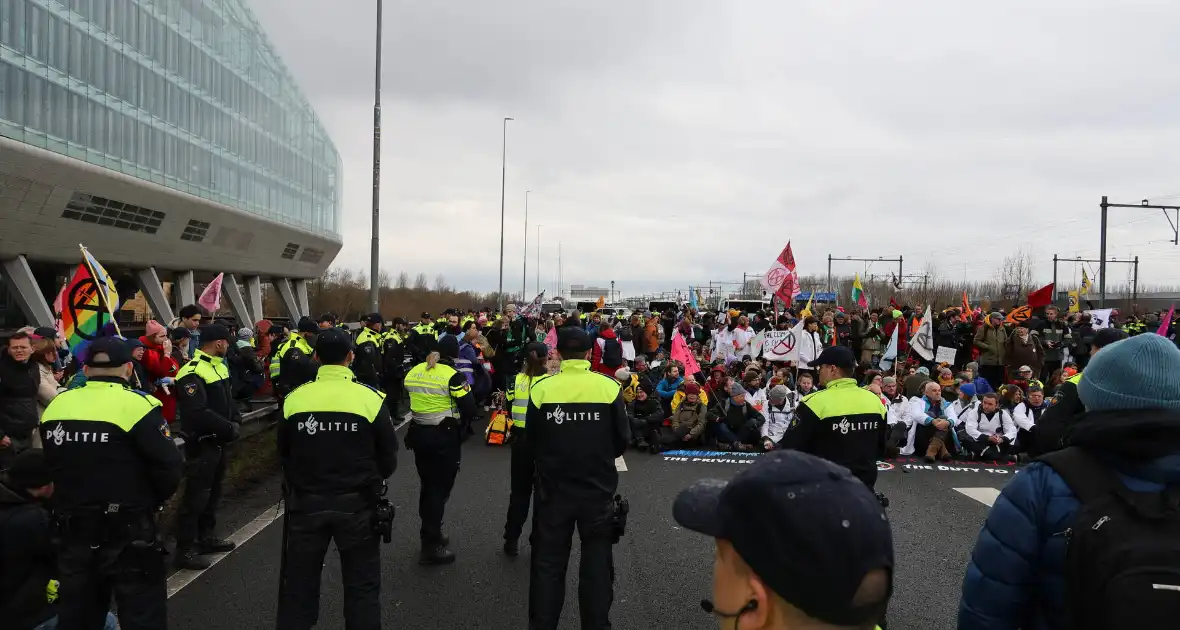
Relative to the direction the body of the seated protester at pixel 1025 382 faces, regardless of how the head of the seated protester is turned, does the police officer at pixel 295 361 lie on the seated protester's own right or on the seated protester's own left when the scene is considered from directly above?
on the seated protester's own right

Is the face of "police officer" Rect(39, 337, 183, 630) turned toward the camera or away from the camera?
away from the camera

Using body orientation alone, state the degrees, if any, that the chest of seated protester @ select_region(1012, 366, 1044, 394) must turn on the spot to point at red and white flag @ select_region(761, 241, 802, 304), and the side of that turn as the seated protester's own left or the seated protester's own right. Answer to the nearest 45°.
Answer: approximately 135° to the seated protester's own right

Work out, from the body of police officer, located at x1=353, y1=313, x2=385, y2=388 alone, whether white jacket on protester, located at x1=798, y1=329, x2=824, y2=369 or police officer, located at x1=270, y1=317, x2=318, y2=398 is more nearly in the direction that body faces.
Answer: the white jacket on protester

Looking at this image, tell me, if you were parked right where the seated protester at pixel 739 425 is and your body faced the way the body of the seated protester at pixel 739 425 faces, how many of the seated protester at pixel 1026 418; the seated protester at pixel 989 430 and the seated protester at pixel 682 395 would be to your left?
2

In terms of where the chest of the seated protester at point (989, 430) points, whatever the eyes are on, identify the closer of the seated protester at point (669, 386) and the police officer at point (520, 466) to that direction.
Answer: the police officer

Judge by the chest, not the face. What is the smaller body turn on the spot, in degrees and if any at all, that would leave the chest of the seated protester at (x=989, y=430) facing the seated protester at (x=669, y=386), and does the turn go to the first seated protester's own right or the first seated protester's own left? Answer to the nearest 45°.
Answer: approximately 90° to the first seated protester's own right

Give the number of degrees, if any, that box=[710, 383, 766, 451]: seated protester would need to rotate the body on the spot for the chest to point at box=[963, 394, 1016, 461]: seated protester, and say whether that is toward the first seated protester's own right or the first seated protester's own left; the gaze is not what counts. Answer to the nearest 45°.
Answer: approximately 90° to the first seated protester's own left

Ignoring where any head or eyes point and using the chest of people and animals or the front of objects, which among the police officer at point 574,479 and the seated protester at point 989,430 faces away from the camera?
the police officer

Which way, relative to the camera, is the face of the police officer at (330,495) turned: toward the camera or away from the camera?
away from the camera

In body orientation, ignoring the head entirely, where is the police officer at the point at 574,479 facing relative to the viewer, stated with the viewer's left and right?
facing away from the viewer

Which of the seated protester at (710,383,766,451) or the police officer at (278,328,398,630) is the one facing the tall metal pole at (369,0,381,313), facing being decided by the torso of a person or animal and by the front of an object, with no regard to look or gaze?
the police officer

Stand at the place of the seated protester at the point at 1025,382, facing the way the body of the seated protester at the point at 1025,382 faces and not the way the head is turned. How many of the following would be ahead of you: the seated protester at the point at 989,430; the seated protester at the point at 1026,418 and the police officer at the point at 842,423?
3
